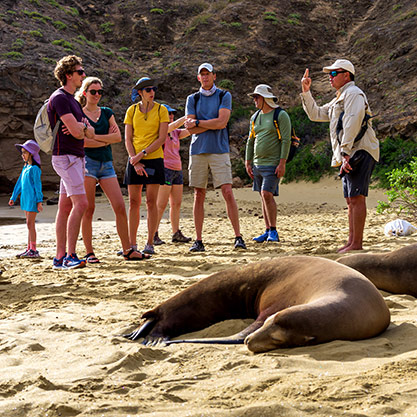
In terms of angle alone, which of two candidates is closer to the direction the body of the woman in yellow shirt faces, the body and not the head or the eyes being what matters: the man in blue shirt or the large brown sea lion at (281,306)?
the large brown sea lion

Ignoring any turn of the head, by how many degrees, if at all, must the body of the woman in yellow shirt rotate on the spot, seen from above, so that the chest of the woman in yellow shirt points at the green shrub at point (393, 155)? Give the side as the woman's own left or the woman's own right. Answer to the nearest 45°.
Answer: approximately 135° to the woman's own left

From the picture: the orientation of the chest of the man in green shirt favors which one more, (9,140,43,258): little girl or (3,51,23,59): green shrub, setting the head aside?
the little girl

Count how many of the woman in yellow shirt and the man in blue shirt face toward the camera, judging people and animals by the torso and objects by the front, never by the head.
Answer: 2

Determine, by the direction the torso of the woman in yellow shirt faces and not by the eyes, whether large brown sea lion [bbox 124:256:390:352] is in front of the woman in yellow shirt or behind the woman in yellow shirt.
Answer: in front

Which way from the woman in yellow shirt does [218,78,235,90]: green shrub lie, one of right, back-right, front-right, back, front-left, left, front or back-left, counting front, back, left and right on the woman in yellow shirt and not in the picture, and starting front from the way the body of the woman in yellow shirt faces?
back

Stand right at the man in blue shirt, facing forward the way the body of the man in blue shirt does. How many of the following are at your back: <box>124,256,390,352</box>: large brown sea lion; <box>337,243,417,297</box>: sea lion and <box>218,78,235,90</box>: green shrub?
1

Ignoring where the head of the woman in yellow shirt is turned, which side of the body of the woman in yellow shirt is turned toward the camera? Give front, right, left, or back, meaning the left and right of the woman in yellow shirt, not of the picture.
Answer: front

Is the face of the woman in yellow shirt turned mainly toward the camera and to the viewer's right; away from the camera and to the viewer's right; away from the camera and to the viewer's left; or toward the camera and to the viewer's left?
toward the camera and to the viewer's right

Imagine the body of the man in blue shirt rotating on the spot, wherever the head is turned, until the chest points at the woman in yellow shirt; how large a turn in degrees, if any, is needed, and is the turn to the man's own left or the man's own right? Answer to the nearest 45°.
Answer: approximately 45° to the man's own right

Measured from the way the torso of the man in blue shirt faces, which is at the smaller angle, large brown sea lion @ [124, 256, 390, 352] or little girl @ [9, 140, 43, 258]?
the large brown sea lion

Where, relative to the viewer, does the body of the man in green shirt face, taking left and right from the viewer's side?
facing the viewer and to the left of the viewer

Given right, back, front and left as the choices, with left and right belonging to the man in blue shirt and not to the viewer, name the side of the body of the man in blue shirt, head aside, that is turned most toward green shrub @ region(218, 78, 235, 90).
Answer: back
